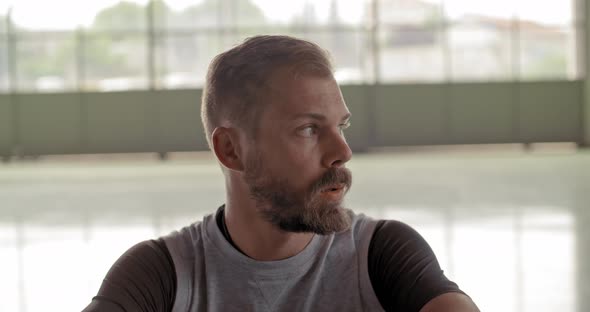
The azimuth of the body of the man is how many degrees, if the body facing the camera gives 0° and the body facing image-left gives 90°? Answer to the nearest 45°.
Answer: approximately 0°

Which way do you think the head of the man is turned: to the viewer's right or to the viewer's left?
to the viewer's right
